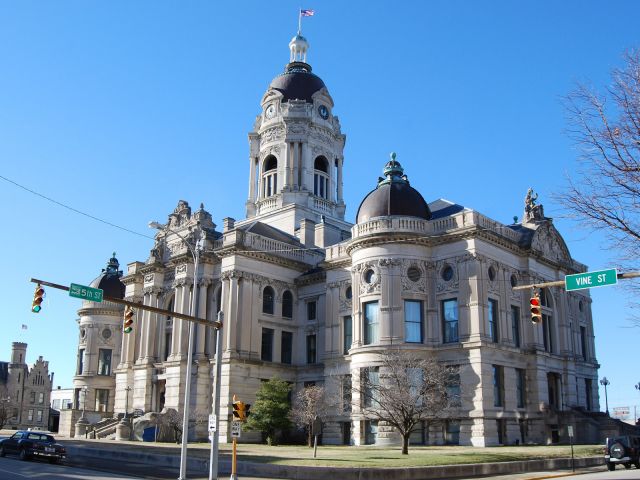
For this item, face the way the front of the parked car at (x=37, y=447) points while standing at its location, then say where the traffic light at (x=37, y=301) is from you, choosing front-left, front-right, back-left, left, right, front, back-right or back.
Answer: back-left

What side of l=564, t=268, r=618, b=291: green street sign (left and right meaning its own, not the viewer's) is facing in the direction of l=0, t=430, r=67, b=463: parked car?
right

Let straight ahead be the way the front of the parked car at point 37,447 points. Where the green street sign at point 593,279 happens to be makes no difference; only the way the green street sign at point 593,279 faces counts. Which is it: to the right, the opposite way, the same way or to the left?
to the left

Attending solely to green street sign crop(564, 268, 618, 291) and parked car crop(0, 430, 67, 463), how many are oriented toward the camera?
1

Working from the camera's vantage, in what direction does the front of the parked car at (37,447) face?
facing away from the viewer and to the left of the viewer

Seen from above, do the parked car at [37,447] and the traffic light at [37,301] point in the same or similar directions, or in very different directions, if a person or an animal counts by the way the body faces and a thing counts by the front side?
very different directions

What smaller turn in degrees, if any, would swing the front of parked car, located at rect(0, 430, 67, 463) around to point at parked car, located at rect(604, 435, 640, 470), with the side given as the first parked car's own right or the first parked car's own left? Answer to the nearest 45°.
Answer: approximately 180°

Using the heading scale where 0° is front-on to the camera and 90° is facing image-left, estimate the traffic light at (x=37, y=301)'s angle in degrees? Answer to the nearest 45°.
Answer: approximately 315°

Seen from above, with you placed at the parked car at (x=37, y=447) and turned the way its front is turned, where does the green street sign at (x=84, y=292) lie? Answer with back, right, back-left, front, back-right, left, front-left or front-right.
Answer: back-left
